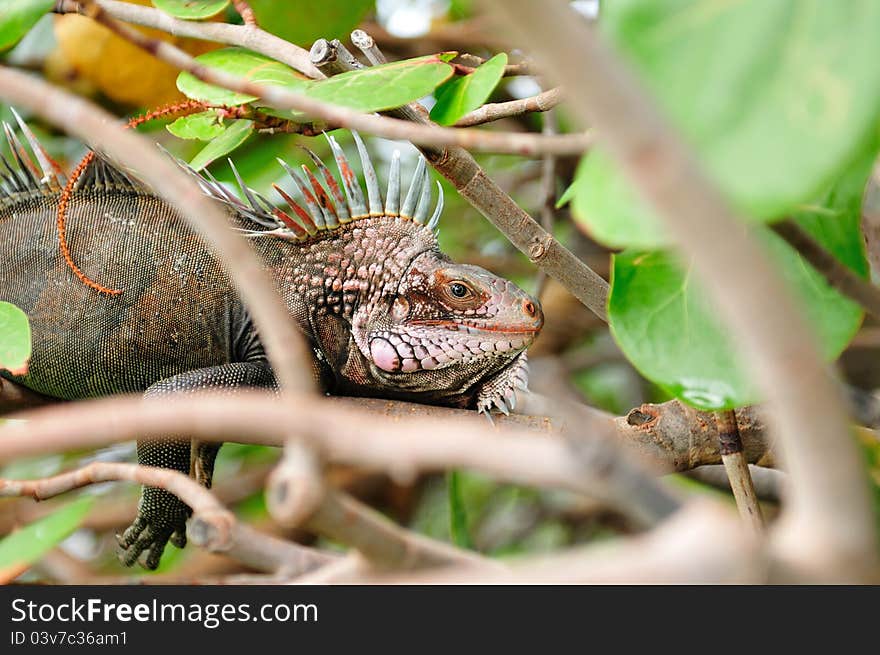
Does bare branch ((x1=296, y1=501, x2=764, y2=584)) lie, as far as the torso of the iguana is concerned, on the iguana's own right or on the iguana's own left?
on the iguana's own right

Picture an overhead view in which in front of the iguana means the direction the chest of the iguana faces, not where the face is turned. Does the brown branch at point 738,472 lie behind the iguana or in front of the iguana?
in front

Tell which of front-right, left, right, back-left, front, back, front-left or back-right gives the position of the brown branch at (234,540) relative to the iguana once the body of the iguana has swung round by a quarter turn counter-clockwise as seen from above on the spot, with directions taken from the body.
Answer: back

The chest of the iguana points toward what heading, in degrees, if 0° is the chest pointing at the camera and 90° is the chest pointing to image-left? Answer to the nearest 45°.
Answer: approximately 270°

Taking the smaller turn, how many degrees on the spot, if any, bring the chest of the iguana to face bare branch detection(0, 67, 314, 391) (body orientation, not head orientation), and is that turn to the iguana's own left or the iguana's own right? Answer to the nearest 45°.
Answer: approximately 90° to the iguana's own right

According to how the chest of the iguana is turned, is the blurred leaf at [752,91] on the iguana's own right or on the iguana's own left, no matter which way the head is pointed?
on the iguana's own right

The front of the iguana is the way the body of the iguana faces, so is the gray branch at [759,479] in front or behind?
in front
